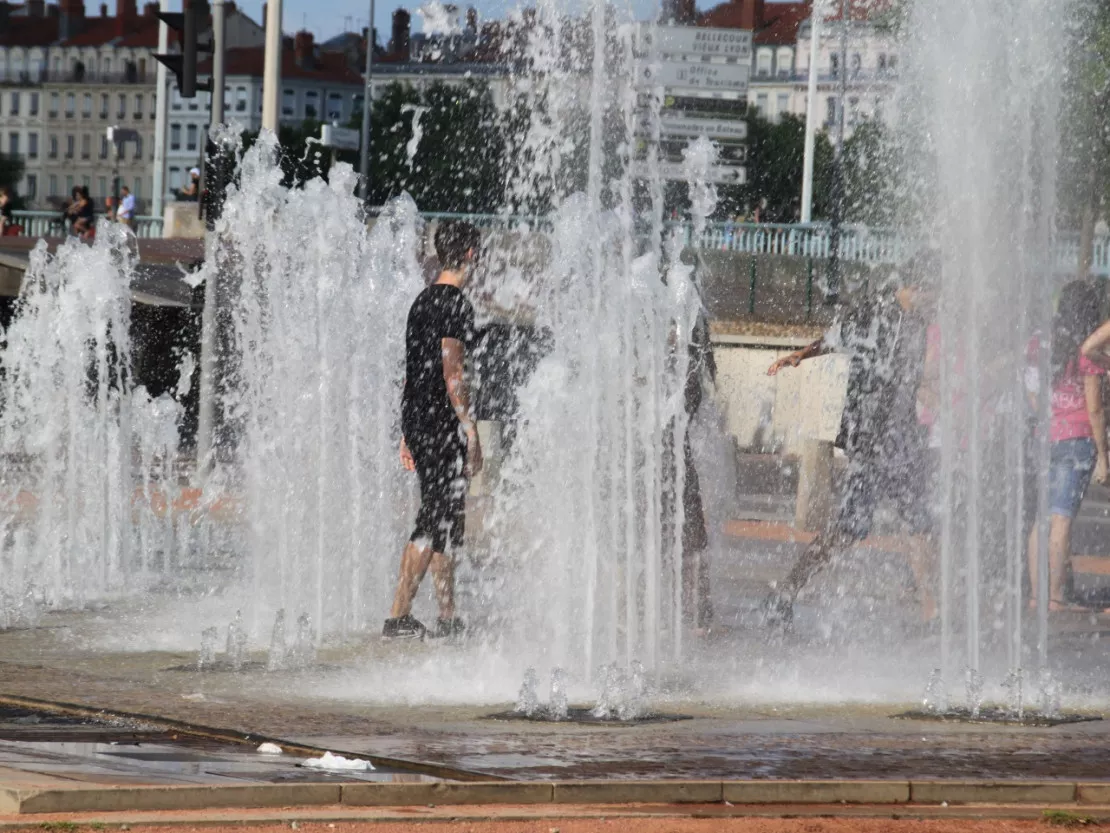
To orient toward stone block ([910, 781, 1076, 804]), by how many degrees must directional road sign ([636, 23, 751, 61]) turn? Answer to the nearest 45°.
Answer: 0° — it already faces it

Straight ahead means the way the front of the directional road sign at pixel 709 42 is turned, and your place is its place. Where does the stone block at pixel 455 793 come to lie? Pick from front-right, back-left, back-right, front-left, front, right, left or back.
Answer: front

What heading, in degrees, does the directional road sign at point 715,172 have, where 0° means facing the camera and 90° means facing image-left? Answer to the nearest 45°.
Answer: approximately 0°

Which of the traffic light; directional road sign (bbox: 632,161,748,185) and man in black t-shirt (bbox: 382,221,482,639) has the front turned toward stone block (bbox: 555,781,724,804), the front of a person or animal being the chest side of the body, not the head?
the directional road sign

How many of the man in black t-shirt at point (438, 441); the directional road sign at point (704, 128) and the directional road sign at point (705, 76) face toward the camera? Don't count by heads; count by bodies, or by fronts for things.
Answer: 2

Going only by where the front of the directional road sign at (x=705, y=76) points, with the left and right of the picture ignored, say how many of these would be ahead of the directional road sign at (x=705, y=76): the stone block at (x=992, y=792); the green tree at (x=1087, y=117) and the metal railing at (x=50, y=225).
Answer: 1

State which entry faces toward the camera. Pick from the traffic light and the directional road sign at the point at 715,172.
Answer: the directional road sign

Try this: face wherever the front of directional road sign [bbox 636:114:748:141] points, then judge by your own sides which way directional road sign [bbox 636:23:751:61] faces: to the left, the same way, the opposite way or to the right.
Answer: the same way

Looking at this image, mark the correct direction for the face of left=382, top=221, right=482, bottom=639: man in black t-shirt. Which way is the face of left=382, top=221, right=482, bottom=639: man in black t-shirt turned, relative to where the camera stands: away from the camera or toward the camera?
away from the camera

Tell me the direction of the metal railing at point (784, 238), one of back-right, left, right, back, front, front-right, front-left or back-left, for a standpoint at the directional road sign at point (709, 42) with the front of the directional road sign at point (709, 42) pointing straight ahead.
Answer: back

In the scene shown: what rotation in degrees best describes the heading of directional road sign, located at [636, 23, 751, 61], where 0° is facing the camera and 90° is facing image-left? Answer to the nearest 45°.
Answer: approximately 0°

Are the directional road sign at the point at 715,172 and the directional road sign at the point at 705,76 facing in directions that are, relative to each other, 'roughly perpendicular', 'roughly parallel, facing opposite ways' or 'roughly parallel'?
roughly parallel

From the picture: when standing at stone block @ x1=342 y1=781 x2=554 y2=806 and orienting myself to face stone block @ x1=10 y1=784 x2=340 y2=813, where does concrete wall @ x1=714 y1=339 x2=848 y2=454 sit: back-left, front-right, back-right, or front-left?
back-right

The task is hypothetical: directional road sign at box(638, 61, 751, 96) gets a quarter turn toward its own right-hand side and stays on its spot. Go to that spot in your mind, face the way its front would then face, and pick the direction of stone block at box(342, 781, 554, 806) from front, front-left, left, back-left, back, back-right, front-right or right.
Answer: left

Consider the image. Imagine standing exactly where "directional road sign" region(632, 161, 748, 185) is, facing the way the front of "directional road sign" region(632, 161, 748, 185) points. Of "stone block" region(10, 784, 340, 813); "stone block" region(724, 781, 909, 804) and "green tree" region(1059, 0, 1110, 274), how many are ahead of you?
2

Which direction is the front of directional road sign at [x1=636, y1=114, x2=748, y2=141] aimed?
toward the camera

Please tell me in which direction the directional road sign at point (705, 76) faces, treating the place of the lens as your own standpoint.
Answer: facing the viewer

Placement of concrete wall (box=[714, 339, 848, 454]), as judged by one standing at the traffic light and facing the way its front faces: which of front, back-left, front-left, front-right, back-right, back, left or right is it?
back-right
